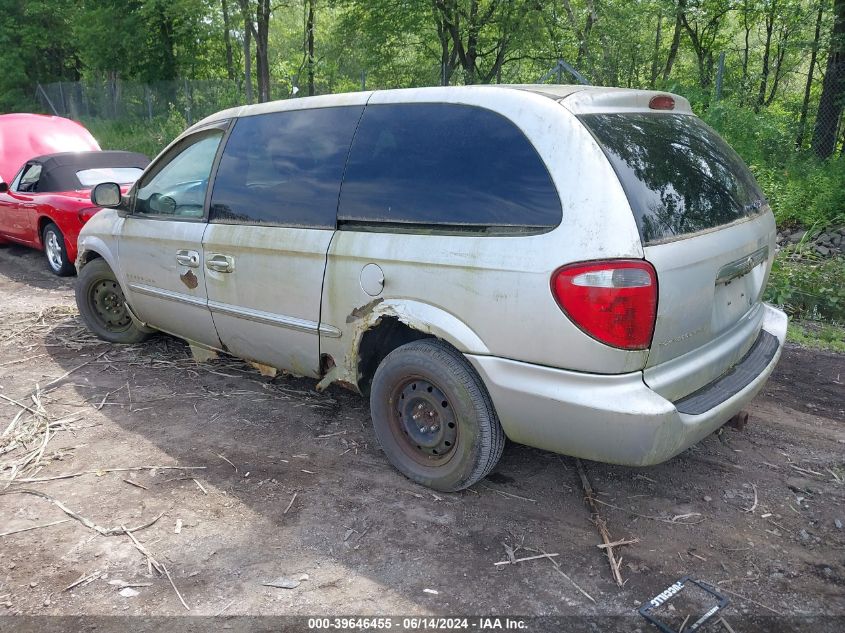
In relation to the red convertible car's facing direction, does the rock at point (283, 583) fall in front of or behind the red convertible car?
behind

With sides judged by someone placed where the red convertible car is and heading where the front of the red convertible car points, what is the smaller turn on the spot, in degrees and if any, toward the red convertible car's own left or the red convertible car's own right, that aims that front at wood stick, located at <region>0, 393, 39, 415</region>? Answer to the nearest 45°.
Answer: approximately 135° to the red convertible car's own left

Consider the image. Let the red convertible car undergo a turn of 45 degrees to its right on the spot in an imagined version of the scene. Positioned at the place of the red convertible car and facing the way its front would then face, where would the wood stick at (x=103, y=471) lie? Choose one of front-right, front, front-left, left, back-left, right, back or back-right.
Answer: back

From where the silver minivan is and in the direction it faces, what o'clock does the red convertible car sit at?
The red convertible car is roughly at 12 o'clock from the silver minivan.

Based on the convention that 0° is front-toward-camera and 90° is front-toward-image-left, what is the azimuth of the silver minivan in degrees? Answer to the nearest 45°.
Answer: approximately 135°

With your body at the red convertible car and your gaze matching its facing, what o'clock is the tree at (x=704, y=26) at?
The tree is roughly at 4 o'clock from the red convertible car.

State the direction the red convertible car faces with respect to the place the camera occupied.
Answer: facing away from the viewer and to the left of the viewer
